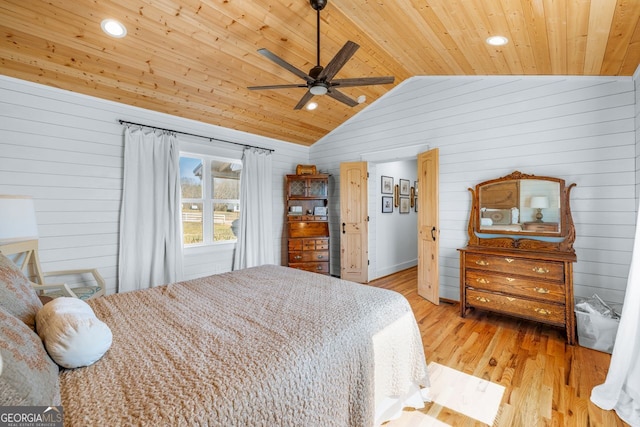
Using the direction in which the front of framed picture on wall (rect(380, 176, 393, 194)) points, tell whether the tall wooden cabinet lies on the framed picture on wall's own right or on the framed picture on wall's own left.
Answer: on the framed picture on wall's own right

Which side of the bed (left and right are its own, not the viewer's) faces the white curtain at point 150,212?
left

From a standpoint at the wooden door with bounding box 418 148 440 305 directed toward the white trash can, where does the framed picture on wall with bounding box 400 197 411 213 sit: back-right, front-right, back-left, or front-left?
back-left

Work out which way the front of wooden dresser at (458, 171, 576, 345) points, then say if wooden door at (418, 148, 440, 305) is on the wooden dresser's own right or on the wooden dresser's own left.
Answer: on the wooden dresser's own right

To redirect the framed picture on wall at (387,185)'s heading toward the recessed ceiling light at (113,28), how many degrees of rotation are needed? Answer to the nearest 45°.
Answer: approximately 90° to its right

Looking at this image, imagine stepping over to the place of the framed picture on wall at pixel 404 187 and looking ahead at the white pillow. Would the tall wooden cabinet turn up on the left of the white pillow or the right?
right

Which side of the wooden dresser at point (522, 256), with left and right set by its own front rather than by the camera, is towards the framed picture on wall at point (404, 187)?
right

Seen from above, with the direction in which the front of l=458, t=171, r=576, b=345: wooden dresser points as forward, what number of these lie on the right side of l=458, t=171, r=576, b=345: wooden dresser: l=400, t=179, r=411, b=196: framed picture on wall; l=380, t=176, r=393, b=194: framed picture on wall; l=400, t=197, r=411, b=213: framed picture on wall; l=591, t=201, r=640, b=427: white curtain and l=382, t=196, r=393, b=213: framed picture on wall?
4

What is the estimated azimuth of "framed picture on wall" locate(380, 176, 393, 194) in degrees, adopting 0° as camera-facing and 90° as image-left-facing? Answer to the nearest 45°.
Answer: approximately 315°

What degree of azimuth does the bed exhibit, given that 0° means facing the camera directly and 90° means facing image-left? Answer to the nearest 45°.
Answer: approximately 225°

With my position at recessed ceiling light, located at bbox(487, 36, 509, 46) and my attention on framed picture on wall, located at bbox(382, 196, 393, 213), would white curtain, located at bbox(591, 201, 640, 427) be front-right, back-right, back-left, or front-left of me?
back-right

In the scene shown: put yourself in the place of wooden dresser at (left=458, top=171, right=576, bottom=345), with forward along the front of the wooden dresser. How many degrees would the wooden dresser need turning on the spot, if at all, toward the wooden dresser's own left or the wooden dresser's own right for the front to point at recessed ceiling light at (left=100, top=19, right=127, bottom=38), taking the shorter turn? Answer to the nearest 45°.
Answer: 0° — it already faces it
